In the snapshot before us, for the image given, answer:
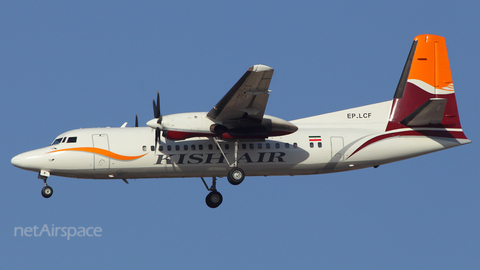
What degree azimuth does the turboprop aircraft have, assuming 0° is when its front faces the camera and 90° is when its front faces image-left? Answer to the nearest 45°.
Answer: approximately 90°
